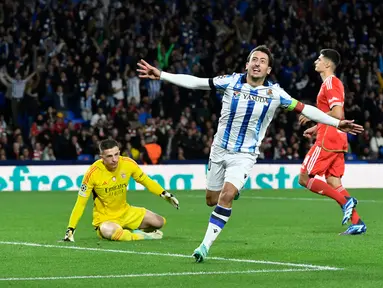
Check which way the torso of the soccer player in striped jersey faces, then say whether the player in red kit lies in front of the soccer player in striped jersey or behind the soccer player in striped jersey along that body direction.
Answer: behind

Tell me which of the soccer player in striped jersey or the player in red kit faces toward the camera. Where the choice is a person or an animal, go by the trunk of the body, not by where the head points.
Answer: the soccer player in striped jersey

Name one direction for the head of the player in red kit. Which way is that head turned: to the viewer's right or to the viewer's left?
to the viewer's left

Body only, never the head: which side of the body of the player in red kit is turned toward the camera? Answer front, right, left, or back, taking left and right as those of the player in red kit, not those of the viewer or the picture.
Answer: left

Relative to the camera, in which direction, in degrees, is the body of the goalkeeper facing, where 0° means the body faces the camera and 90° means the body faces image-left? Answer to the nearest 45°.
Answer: approximately 315°

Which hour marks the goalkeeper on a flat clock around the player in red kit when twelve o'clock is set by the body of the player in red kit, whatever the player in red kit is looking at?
The goalkeeper is roughly at 11 o'clock from the player in red kit.

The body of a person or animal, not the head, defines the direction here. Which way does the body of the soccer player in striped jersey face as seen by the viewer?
toward the camera

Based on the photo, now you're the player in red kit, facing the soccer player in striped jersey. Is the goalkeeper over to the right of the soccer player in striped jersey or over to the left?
right

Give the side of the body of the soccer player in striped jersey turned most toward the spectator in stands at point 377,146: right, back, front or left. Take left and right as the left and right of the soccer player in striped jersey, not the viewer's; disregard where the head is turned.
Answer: back

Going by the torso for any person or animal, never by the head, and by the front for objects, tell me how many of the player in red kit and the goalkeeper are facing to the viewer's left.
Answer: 1

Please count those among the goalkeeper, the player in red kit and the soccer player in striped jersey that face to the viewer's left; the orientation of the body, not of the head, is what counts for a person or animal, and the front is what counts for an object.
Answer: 1

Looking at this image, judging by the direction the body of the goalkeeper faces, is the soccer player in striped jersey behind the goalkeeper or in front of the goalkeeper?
in front
